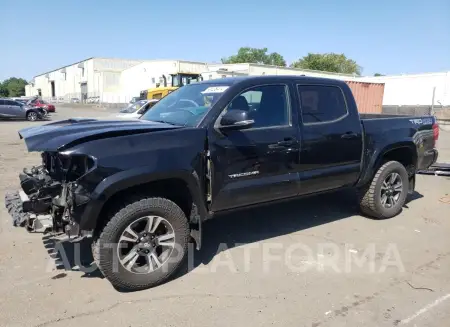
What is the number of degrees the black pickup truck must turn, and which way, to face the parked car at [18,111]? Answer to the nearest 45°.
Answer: approximately 90° to its right

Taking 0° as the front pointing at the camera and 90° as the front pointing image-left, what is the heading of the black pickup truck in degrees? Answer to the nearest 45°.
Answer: approximately 45°

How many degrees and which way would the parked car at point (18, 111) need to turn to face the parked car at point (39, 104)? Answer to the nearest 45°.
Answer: approximately 90° to its left

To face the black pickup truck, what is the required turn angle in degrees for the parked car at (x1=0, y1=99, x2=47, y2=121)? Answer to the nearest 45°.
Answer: approximately 90° to its right

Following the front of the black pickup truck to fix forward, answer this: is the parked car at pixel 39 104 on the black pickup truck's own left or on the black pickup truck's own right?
on the black pickup truck's own right

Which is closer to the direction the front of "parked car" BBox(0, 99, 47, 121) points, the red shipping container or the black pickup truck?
the red shipping container

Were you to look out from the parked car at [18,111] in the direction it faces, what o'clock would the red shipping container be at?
The red shipping container is roughly at 1 o'clock from the parked car.

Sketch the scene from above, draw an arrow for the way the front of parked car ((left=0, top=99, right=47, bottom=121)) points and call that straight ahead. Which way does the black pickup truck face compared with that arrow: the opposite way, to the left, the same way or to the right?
the opposite way

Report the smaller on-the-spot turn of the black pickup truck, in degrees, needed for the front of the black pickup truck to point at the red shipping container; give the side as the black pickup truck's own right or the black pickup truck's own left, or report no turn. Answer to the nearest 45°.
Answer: approximately 180°

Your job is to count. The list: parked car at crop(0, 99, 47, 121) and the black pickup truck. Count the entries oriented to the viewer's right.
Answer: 1

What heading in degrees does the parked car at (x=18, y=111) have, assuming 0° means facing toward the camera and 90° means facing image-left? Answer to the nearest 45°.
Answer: approximately 270°
